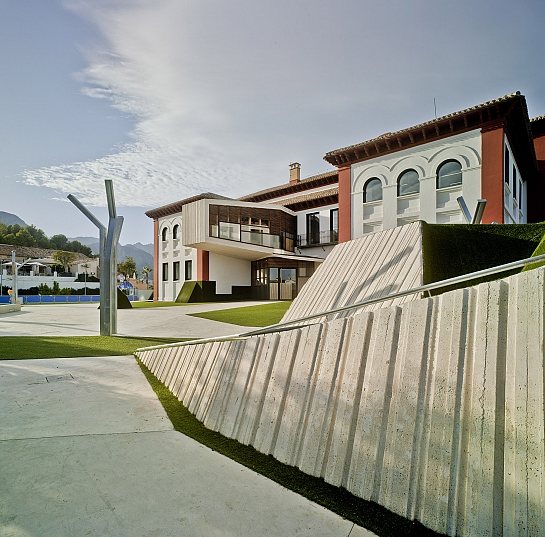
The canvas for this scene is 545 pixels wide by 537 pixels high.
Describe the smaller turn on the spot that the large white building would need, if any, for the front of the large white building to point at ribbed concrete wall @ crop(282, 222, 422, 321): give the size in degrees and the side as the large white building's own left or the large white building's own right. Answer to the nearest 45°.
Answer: approximately 45° to the large white building's own left

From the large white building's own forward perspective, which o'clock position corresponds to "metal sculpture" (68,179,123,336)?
The metal sculpture is roughly at 12 o'clock from the large white building.

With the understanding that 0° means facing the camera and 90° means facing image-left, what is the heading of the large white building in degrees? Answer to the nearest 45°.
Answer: approximately 45°

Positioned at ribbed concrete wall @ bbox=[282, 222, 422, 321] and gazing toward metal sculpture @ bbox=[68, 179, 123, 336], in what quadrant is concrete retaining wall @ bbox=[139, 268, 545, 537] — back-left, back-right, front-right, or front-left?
front-left
